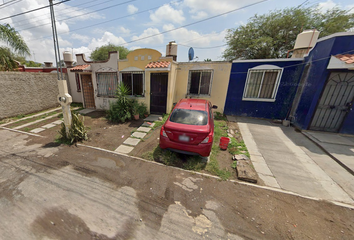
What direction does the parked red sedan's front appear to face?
away from the camera

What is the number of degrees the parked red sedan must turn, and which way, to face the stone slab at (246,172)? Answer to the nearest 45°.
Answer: approximately 90° to its right

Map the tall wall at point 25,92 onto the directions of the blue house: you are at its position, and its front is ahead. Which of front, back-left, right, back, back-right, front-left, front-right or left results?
front-right

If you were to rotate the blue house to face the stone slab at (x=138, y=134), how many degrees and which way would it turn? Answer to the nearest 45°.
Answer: approximately 45° to its right

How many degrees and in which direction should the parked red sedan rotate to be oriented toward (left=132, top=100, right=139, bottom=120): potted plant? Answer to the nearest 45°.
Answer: approximately 45° to its left

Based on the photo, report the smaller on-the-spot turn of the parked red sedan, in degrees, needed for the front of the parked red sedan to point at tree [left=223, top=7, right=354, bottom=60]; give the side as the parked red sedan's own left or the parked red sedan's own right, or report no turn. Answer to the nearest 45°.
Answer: approximately 45° to the parked red sedan's own right

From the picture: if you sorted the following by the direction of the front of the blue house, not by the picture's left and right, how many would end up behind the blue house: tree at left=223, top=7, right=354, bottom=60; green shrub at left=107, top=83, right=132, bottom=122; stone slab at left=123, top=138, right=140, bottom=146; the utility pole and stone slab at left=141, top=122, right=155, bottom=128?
1

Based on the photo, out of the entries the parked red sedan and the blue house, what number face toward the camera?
1

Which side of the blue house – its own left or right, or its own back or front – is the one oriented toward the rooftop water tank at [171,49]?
right

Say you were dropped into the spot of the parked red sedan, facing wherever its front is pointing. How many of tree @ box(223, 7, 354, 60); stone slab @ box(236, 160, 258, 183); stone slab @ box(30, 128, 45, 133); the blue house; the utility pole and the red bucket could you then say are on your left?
2

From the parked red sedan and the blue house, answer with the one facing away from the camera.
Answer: the parked red sedan

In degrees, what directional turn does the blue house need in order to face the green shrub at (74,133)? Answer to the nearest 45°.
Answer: approximately 45° to its right

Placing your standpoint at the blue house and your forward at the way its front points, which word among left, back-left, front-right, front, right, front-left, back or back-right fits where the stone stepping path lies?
front-right

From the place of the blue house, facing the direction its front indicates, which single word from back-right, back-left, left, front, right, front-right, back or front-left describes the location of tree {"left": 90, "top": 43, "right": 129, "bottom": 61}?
right

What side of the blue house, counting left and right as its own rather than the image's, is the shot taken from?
front
